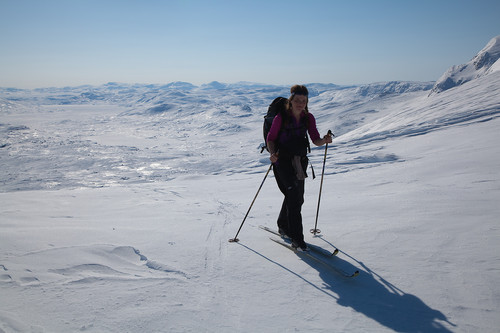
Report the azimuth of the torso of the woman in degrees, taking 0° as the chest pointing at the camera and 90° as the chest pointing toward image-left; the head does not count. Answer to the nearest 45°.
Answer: approximately 315°
